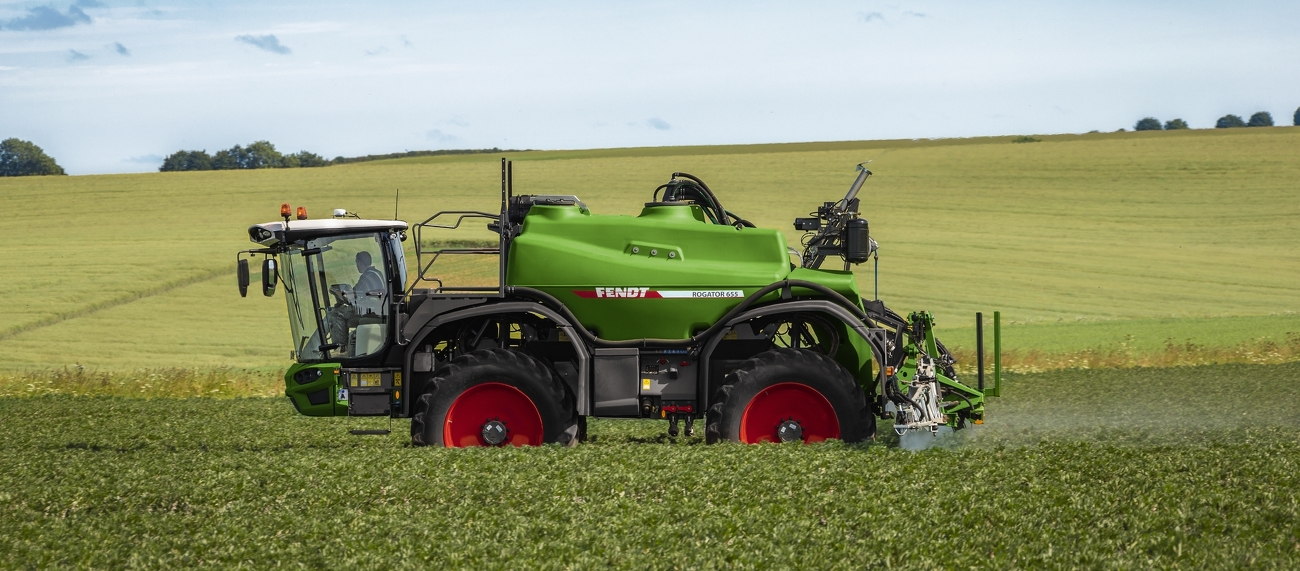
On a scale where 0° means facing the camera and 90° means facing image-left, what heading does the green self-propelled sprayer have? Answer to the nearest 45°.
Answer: approximately 90°
